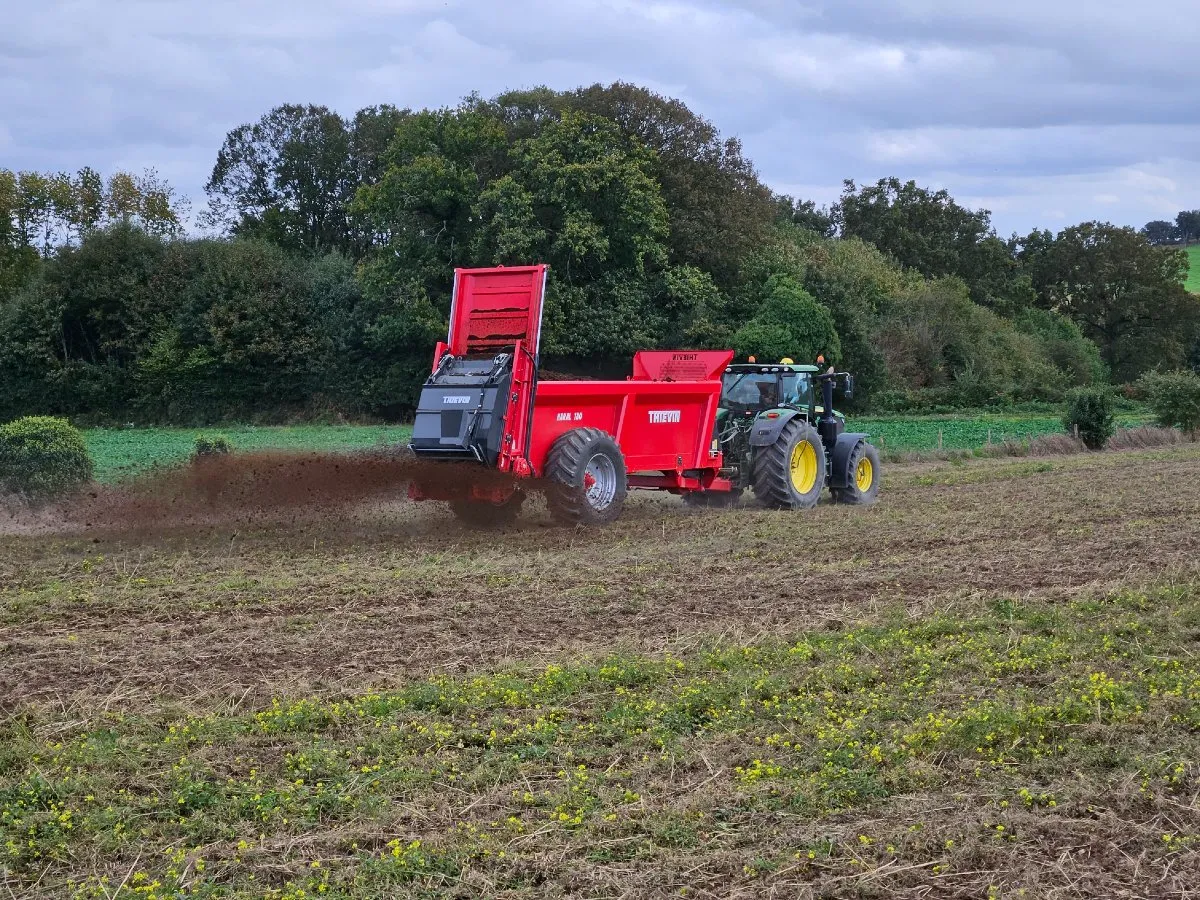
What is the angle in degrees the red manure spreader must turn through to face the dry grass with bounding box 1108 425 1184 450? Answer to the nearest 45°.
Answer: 0° — it already faces it

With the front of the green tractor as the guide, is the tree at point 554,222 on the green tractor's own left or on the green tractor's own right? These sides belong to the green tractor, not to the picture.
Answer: on the green tractor's own left

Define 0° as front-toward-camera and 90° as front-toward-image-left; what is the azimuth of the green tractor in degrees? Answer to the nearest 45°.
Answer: approximately 225°

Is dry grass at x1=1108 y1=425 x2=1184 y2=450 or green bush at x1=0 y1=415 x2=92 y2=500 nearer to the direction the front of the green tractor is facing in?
the dry grass

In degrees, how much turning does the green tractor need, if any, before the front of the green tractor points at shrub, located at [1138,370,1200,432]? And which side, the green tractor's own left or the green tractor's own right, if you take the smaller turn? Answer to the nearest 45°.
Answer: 0° — it already faces it

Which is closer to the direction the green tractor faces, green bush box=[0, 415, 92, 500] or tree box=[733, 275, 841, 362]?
the tree

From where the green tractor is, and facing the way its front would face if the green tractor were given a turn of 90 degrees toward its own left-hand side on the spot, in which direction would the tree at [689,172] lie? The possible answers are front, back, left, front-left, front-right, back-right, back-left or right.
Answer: front-right

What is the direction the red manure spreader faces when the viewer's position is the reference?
facing away from the viewer and to the right of the viewer

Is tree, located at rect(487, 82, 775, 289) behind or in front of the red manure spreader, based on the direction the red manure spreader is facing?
in front

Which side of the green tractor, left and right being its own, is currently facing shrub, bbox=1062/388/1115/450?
front

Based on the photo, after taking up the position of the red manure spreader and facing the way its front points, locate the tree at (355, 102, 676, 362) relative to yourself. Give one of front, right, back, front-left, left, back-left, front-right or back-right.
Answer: front-left

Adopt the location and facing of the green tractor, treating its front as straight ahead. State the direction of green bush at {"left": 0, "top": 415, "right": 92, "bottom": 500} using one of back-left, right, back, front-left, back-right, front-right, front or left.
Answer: back-left
